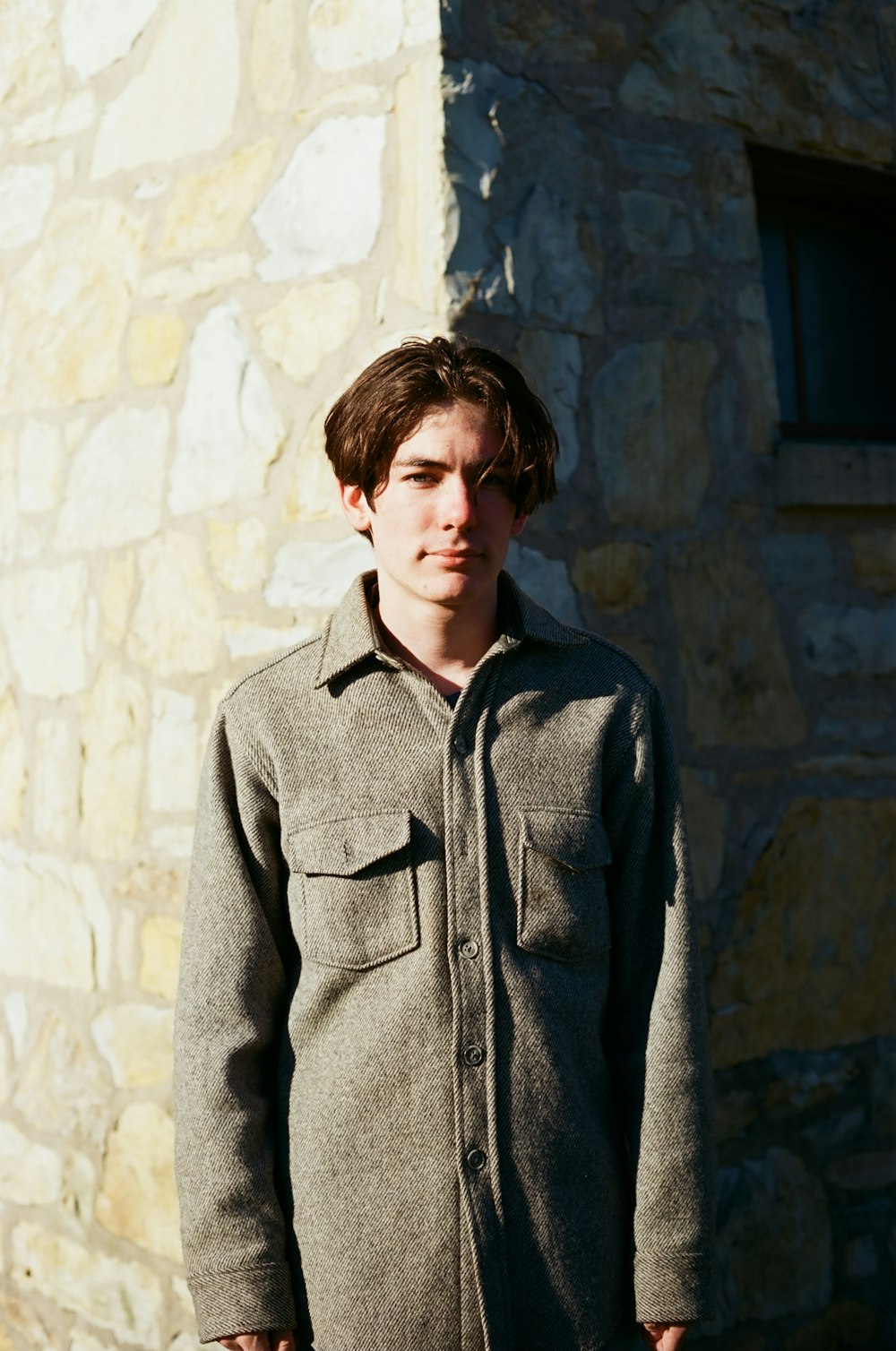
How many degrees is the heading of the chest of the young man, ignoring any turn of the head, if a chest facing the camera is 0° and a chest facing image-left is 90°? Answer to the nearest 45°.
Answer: approximately 0°
